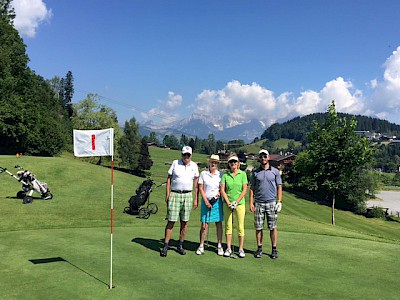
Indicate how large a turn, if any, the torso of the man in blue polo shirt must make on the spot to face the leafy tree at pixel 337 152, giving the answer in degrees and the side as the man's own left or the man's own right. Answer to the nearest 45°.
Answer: approximately 180°

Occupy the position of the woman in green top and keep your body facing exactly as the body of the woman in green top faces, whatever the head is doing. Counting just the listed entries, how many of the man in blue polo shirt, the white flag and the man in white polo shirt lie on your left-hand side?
1

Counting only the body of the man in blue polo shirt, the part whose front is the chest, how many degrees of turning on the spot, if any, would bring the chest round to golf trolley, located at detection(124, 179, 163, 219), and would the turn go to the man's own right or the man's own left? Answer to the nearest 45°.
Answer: approximately 135° to the man's own right

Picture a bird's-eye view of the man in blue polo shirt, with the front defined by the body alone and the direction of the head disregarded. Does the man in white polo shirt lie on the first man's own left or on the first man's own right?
on the first man's own right

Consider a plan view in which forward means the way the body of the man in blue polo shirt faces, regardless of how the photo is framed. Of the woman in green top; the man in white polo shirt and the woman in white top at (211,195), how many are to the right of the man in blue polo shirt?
3

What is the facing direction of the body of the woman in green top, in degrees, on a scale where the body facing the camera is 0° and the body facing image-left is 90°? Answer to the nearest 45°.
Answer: approximately 0°

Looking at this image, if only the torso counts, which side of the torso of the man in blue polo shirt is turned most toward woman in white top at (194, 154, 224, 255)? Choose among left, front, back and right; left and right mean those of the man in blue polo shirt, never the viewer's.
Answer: right

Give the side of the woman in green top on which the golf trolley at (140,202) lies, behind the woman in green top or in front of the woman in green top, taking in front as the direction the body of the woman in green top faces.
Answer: behind

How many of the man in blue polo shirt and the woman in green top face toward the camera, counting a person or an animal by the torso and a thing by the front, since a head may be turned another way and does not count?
2

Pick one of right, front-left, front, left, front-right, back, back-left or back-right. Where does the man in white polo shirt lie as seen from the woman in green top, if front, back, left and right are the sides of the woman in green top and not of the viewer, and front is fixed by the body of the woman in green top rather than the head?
right

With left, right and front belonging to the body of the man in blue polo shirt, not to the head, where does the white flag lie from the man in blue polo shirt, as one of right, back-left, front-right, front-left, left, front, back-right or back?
front-right

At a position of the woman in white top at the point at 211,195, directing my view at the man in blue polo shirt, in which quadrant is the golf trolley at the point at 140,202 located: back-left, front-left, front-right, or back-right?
back-left
